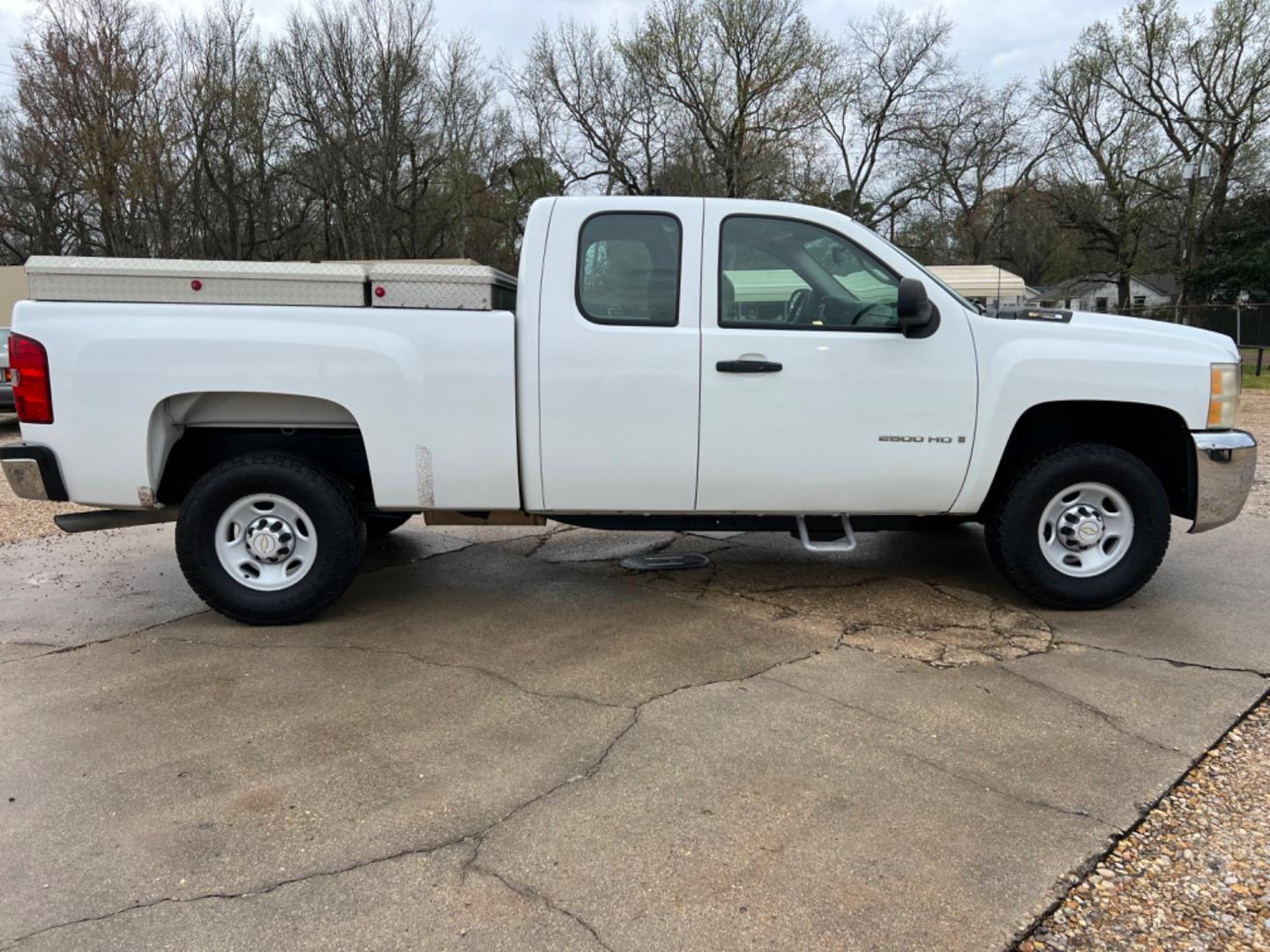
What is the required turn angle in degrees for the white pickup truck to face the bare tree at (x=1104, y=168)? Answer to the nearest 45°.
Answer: approximately 45° to its left

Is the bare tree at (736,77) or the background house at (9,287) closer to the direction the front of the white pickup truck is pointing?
the bare tree

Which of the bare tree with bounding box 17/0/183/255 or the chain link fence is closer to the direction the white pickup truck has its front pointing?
the chain link fence

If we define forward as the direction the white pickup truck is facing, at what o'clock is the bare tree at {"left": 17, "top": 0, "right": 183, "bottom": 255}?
The bare tree is roughly at 8 o'clock from the white pickup truck.

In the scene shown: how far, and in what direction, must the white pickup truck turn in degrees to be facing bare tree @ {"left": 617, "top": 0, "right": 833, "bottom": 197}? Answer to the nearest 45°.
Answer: approximately 90° to its left

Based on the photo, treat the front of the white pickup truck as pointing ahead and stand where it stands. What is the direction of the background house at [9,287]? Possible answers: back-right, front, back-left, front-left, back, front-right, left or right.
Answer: back-left

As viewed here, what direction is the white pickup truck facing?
to the viewer's right

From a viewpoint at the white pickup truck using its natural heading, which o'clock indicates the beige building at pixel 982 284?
The beige building is roughly at 10 o'clock from the white pickup truck.

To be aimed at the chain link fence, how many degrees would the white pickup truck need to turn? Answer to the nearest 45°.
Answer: approximately 45° to its left
